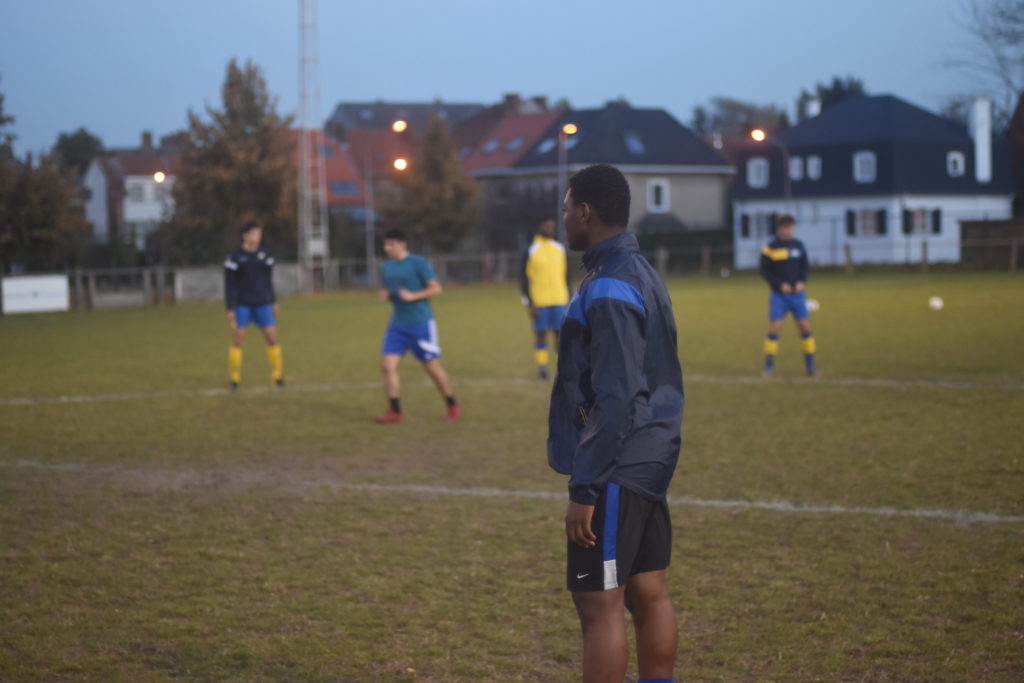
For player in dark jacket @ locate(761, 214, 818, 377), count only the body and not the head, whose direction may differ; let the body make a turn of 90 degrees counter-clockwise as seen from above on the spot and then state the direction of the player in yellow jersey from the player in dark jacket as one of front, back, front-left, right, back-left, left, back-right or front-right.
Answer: back

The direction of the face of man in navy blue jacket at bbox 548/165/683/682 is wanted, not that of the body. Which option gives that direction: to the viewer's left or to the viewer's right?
to the viewer's left

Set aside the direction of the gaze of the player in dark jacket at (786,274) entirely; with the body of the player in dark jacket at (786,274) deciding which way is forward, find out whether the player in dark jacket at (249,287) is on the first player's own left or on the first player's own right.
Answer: on the first player's own right

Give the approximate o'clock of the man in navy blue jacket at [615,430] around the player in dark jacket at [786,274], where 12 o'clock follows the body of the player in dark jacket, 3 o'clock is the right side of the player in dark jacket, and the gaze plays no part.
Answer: The man in navy blue jacket is roughly at 12 o'clock from the player in dark jacket.

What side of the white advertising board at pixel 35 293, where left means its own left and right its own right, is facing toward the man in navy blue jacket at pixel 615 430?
front

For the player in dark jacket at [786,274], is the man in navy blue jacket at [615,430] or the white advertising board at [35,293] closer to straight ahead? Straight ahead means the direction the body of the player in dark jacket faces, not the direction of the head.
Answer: the man in navy blue jacket

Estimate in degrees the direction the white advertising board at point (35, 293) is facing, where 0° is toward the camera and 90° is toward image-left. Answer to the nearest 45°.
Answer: approximately 0°
